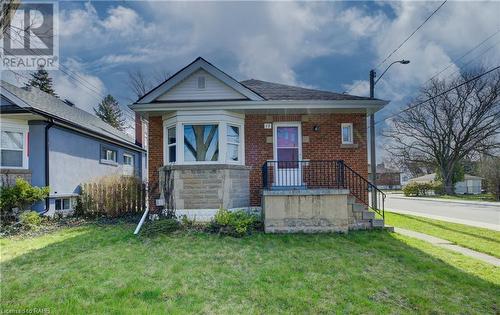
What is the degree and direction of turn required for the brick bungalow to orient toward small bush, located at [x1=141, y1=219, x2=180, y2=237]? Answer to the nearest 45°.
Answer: approximately 45° to its right

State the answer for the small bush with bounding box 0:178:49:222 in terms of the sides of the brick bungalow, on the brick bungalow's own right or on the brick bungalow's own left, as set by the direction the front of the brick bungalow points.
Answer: on the brick bungalow's own right

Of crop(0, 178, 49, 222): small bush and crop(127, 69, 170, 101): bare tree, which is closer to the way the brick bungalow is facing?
the small bush

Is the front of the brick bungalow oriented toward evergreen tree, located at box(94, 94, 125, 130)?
no

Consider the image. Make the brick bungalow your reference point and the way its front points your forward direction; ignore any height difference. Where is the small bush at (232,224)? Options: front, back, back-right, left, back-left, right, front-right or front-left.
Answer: front

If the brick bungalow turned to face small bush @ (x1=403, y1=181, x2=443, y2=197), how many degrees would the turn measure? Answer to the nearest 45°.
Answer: approximately 135° to its left

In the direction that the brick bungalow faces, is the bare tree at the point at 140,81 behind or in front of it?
behind

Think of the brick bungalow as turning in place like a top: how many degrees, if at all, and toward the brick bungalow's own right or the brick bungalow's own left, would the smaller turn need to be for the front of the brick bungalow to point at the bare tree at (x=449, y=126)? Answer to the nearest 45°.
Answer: approximately 135° to the brick bungalow's own left

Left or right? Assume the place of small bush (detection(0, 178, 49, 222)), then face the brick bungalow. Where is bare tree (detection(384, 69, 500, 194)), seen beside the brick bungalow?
left

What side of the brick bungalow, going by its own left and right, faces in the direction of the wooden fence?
right

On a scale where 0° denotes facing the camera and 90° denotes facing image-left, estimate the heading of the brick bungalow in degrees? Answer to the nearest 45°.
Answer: approximately 0°

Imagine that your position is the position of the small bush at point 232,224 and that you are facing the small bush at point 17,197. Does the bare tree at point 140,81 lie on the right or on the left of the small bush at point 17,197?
right

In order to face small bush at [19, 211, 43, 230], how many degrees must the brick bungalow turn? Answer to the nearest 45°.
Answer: approximately 90° to its right
